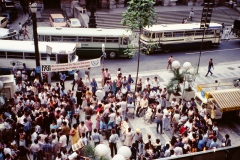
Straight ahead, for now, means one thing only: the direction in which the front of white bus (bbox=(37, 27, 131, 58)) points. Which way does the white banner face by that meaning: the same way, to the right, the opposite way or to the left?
to the right

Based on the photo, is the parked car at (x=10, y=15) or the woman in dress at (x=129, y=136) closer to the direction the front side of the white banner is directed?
the woman in dress

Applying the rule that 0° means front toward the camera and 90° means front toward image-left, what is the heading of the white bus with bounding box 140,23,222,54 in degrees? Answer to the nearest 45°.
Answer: approximately 45°

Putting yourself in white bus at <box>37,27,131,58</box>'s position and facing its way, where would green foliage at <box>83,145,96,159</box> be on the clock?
The green foliage is roughly at 3 o'clock from the white bus.

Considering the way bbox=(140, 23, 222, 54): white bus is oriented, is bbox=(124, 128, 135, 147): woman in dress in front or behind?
in front

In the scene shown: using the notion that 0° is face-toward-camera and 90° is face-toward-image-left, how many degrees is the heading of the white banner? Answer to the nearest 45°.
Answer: approximately 0°

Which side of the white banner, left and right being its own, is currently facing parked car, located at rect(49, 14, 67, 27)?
back

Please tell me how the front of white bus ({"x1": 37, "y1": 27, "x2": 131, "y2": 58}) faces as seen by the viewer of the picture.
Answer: facing to the right of the viewer

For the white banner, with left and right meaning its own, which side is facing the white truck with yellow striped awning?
left

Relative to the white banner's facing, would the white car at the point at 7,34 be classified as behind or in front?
behind

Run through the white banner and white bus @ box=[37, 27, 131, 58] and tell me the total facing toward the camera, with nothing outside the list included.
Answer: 1
